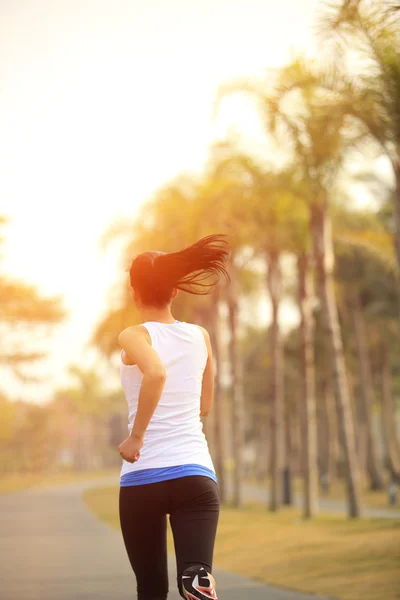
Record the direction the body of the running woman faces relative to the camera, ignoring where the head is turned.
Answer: away from the camera

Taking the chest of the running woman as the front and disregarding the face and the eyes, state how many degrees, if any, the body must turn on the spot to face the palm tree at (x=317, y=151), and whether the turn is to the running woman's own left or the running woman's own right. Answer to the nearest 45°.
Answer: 0° — they already face it
